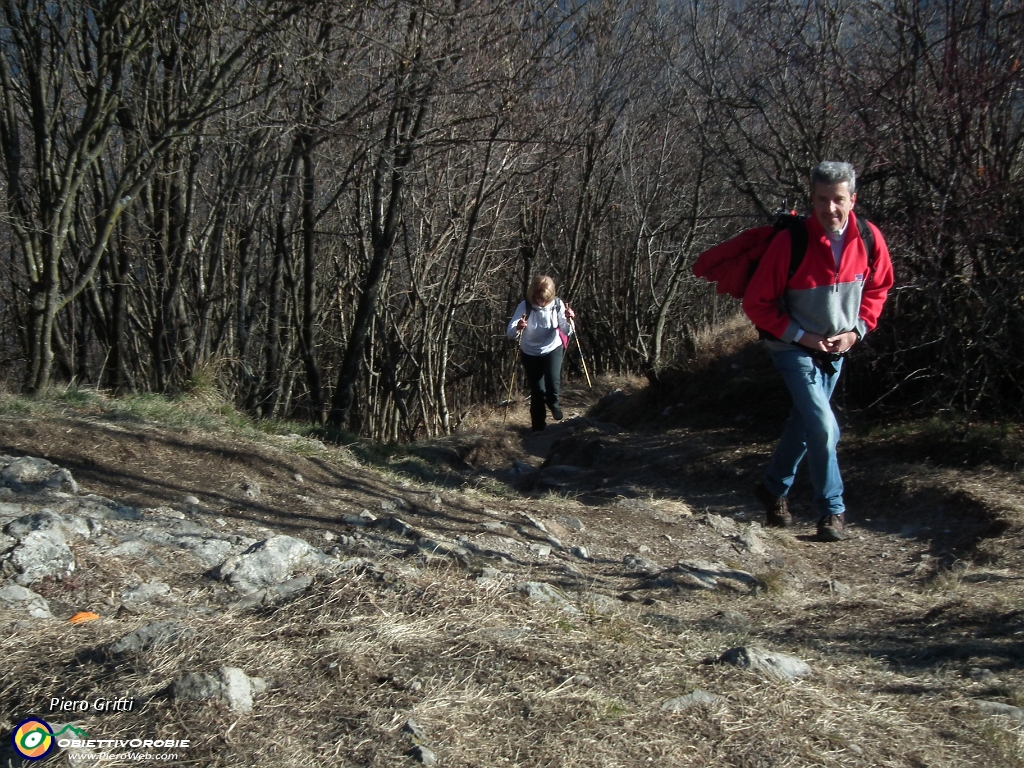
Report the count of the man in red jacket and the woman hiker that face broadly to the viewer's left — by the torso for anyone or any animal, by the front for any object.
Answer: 0

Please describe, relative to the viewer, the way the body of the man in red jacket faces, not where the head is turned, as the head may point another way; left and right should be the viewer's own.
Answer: facing the viewer and to the right of the viewer

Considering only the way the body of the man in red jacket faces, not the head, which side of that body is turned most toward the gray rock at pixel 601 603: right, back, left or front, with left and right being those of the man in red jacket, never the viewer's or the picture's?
right

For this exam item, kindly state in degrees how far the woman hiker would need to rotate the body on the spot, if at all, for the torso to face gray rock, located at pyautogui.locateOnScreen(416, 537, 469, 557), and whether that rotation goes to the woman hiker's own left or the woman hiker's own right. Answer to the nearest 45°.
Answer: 0° — they already face it

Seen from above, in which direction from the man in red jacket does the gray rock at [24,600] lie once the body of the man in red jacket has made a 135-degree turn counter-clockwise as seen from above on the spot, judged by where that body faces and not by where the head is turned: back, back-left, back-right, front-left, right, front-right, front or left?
back-left

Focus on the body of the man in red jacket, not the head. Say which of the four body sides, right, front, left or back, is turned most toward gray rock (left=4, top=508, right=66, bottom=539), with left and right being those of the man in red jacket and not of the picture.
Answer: right

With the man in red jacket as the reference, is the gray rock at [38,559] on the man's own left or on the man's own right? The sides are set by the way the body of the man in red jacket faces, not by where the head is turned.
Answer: on the man's own right

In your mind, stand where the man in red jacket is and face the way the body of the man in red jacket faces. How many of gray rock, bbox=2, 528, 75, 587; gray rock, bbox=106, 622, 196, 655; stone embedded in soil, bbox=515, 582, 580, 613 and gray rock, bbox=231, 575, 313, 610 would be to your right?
4

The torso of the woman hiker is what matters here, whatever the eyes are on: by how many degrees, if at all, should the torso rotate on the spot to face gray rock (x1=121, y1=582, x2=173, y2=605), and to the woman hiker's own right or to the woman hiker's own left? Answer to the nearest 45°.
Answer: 0° — they already face it

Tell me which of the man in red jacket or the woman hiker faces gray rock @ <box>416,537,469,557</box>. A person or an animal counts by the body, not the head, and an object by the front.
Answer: the woman hiker

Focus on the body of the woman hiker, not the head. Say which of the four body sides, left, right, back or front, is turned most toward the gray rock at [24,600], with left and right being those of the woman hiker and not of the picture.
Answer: front

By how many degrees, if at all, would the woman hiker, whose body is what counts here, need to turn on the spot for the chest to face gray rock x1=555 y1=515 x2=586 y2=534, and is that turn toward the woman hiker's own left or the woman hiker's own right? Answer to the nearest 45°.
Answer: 0° — they already face it

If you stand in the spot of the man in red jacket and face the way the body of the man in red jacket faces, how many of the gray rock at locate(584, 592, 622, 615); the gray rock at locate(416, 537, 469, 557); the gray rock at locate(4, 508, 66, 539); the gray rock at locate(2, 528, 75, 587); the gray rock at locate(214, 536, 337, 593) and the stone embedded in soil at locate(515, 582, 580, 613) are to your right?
6

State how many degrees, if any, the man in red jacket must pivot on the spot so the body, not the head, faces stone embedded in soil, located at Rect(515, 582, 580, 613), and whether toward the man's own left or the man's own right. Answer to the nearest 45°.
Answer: approximately 90° to the man's own right
